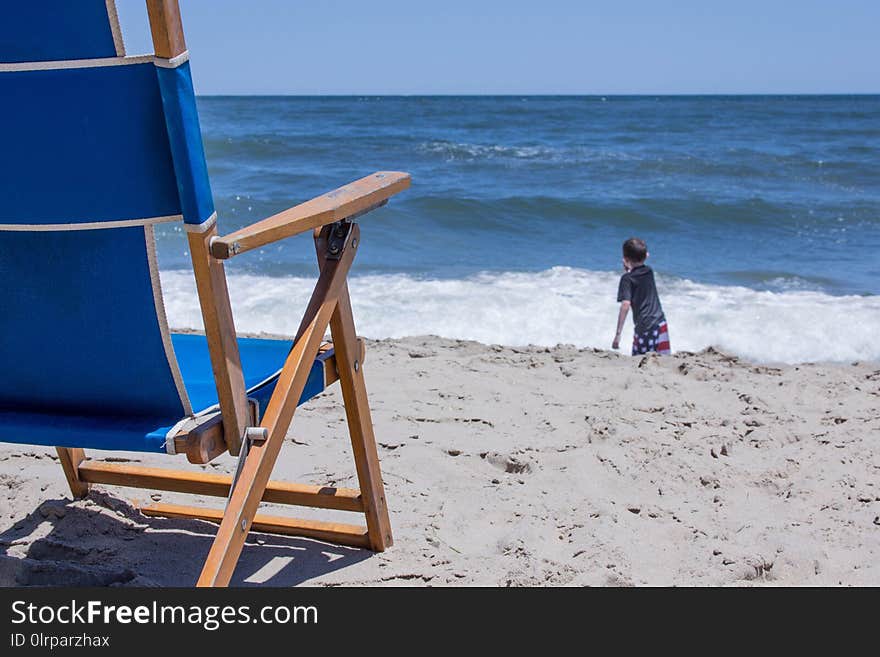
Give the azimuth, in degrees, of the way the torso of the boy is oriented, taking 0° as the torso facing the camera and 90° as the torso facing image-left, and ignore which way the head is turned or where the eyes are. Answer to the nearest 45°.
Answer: approximately 135°

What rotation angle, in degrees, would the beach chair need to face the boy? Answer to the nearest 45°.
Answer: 0° — it already faces them

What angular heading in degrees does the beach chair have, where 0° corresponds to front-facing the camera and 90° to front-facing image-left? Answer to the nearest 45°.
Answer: approximately 225°

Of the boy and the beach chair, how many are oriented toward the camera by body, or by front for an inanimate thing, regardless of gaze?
0
